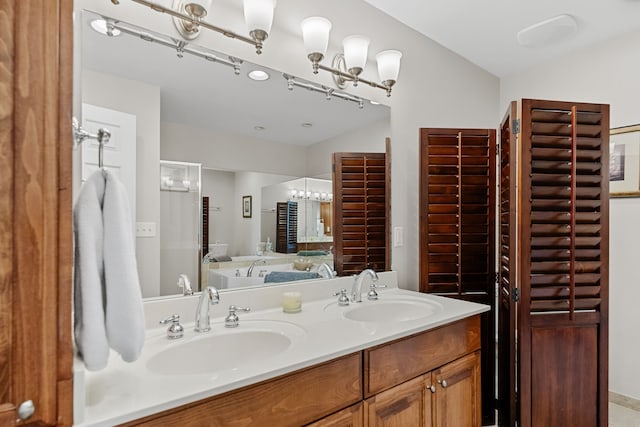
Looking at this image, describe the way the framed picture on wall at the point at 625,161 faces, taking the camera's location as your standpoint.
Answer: facing the viewer and to the left of the viewer

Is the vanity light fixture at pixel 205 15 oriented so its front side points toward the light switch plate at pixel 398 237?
no

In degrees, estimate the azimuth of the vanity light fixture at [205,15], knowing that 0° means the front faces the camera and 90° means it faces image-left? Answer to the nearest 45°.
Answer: approximately 315°

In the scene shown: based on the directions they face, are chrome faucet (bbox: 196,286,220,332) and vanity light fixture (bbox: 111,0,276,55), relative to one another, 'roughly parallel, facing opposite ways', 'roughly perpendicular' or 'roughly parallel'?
roughly parallel

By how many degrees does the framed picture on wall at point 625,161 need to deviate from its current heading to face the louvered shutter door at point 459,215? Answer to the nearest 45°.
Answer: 0° — it already faces it

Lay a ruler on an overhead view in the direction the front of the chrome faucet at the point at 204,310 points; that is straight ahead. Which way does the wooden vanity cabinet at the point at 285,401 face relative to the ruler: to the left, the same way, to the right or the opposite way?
the same way

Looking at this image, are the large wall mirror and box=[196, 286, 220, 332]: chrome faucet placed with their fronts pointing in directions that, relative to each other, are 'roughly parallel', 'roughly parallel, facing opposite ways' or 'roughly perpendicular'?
roughly parallel

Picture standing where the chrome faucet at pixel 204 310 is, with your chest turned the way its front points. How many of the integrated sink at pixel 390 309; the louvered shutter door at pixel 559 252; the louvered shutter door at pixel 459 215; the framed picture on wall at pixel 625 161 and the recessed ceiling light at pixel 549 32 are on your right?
0

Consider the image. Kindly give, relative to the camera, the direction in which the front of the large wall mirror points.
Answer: facing the viewer and to the right of the viewer

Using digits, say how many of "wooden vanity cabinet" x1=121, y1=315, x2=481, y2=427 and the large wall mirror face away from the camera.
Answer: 0

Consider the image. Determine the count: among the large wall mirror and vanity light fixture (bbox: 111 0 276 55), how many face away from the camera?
0

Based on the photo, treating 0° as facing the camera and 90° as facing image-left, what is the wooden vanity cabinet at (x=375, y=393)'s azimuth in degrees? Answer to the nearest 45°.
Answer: approximately 315°

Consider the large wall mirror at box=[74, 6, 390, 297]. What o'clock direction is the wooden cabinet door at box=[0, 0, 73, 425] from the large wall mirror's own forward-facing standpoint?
The wooden cabinet door is roughly at 2 o'clock from the large wall mirror.

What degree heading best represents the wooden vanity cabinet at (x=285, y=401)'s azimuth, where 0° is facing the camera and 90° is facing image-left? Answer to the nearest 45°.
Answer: approximately 315°

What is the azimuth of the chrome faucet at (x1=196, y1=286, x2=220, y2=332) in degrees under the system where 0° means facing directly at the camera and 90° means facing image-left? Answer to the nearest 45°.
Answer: approximately 315°

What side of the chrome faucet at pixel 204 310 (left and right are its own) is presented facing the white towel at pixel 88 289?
right

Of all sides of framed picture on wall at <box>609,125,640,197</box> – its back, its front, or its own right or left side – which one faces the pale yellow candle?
front

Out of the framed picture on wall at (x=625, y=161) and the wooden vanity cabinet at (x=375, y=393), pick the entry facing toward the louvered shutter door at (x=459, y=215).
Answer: the framed picture on wall

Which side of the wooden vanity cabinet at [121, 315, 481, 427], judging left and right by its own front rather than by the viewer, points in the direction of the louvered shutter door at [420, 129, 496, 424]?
left
